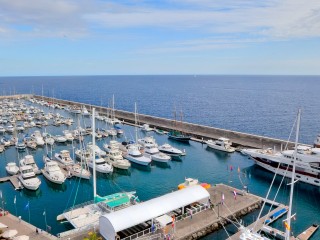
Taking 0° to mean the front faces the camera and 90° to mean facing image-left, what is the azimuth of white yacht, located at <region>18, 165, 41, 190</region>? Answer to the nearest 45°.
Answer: approximately 315°

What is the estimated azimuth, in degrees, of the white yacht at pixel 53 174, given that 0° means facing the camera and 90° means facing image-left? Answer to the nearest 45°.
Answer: approximately 315°

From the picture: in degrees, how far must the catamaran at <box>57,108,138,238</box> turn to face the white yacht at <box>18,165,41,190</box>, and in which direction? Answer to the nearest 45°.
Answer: approximately 90° to its right

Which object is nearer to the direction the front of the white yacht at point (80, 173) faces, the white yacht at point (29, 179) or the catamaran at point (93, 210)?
the catamaran

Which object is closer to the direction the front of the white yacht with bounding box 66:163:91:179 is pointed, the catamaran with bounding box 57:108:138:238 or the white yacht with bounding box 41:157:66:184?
the catamaran

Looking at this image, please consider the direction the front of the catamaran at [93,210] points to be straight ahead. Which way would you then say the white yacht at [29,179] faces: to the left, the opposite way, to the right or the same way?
to the left

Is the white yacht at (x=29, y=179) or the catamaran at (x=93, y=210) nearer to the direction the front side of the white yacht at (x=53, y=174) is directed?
the catamaran

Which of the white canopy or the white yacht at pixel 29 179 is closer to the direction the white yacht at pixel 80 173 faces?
the white canopy

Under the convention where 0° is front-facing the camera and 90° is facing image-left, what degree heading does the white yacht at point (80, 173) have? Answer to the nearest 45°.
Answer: approximately 315°
